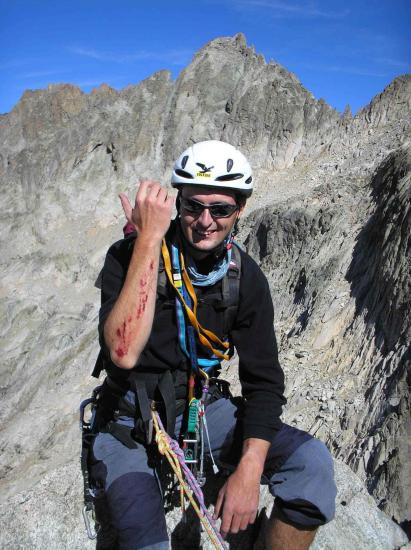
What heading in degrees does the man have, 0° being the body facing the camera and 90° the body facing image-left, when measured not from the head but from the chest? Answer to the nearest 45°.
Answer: approximately 0°
